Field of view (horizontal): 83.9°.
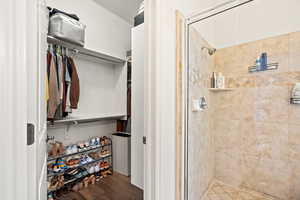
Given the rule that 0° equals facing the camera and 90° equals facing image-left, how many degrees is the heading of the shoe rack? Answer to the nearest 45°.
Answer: approximately 315°

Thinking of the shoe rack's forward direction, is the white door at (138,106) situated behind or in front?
in front

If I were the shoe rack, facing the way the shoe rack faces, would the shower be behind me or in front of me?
in front
